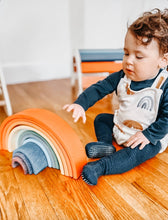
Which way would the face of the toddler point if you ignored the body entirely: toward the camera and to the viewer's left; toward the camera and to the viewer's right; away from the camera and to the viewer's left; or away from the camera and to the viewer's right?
toward the camera and to the viewer's left

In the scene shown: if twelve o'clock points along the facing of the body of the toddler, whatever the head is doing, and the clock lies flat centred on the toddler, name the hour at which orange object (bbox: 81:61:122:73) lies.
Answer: The orange object is roughly at 4 o'clock from the toddler.

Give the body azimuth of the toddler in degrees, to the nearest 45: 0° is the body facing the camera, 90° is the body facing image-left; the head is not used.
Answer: approximately 45°
